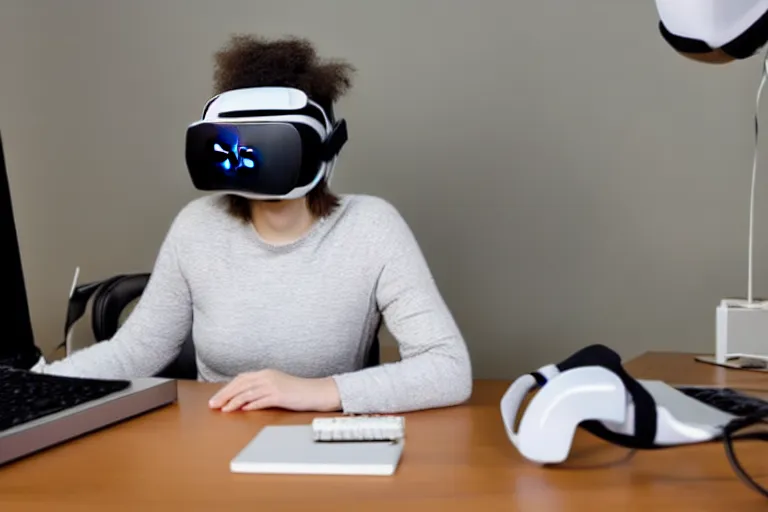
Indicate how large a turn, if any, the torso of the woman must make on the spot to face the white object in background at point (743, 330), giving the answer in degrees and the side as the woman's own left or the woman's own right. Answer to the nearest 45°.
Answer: approximately 90° to the woman's own left

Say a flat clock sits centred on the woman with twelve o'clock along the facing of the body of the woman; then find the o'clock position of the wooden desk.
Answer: The wooden desk is roughly at 12 o'clock from the woman.

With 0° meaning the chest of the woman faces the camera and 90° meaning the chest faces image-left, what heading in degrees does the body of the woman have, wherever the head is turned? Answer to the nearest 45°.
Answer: approximately 0°

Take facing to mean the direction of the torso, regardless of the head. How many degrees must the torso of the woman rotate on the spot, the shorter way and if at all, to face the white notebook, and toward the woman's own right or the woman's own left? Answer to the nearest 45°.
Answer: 0° — they already face it
